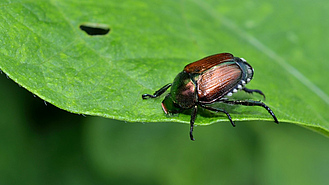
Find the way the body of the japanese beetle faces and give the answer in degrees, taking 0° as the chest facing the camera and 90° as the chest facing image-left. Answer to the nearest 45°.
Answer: approximately 45°
